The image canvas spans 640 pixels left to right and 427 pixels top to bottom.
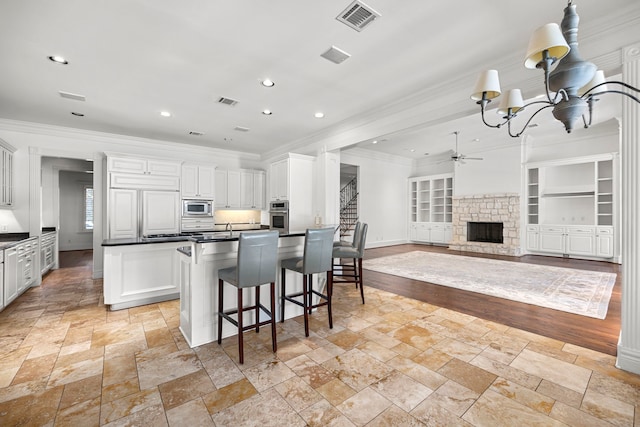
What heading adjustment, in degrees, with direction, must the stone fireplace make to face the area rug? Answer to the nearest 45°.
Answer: approximately 45° to its left

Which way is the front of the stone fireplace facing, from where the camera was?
facing the viewer and to the left of the viewer

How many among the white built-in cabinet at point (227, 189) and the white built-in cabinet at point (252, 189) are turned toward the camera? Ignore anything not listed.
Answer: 2

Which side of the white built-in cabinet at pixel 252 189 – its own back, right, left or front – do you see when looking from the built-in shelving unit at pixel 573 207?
left

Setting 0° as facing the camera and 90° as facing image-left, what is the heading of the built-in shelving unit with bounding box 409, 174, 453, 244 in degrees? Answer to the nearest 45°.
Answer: approximately 45°

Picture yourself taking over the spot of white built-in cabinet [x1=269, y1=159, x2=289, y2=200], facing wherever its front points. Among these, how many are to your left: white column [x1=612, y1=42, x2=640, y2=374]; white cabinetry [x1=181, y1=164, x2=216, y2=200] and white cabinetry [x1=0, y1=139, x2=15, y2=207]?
1

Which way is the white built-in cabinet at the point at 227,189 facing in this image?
toward the camera

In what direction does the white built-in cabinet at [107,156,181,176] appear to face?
toward the camera

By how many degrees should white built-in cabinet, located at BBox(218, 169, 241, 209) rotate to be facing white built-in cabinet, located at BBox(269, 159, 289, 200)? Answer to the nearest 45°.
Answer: approximately 45° to its left

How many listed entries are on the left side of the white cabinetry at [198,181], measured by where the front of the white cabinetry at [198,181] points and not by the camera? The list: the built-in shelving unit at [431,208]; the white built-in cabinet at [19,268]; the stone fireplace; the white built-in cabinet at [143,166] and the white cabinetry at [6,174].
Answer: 2

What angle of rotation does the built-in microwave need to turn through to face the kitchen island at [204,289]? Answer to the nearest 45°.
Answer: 0° — it already faces it
